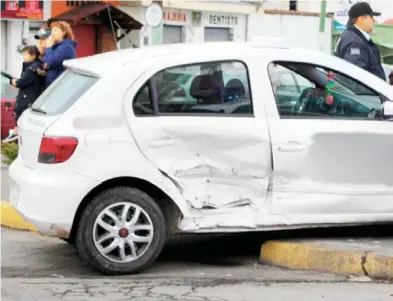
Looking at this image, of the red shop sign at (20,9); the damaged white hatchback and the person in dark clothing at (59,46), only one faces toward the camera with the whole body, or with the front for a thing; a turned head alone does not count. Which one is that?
the red shop sign

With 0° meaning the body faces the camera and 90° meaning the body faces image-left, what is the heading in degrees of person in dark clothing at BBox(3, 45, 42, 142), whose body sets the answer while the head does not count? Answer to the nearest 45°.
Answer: approximately 90°

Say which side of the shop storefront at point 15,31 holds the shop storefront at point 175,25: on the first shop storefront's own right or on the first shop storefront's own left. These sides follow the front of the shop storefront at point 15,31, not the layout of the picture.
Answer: on the first shop storefront's own left

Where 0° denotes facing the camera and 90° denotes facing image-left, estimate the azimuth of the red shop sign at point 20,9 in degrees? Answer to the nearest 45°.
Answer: approximately 0°

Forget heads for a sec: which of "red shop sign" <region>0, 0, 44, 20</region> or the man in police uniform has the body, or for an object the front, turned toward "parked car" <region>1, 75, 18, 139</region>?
the red shop sign

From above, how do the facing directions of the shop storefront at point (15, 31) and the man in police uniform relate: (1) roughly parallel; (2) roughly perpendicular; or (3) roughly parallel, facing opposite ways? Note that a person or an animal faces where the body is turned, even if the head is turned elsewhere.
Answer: roughly perpendicular

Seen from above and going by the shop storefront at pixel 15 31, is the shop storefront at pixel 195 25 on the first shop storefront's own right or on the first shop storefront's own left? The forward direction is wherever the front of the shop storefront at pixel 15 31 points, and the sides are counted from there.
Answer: on the first shop storefront's own left

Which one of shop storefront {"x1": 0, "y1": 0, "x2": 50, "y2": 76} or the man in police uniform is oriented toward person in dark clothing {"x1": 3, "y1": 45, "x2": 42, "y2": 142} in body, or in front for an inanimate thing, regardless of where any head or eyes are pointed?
the shop storefront

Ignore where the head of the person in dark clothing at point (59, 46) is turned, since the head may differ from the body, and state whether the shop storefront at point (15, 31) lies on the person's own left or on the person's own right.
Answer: on the person's own right
